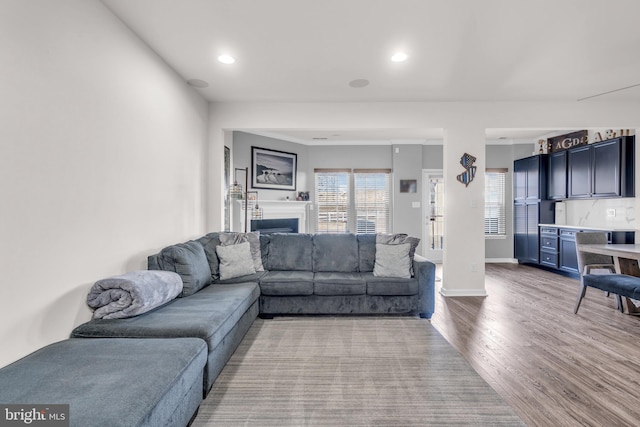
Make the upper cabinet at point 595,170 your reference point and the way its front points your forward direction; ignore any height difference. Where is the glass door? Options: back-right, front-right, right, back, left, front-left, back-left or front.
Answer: front-right

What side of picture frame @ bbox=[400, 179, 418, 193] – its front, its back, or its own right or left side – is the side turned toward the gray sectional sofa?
front

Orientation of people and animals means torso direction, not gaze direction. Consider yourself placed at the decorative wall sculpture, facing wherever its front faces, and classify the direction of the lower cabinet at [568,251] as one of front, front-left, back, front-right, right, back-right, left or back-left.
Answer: back-left

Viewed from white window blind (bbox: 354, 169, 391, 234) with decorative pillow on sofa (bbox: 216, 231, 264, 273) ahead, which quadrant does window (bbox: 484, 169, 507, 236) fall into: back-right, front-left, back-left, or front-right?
back-left

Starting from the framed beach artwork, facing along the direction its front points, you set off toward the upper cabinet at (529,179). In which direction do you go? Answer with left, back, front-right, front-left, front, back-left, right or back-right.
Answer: front-left

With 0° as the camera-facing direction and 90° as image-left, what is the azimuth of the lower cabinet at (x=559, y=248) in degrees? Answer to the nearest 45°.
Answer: approximately 45°

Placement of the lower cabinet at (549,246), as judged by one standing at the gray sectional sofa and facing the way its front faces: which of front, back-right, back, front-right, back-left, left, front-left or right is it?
left

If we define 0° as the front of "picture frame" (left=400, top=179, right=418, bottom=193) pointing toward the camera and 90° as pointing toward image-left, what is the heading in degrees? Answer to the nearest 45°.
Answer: approximately 0°

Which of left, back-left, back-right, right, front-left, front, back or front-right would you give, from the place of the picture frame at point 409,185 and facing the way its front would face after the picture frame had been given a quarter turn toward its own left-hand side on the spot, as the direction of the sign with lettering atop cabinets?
front
